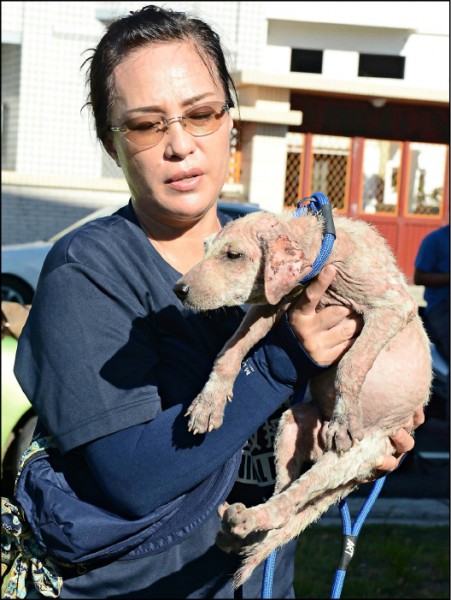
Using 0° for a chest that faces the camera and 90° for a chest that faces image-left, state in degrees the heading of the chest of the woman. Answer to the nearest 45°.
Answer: approximately 315°

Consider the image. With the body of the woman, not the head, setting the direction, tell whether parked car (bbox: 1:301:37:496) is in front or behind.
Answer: behind
